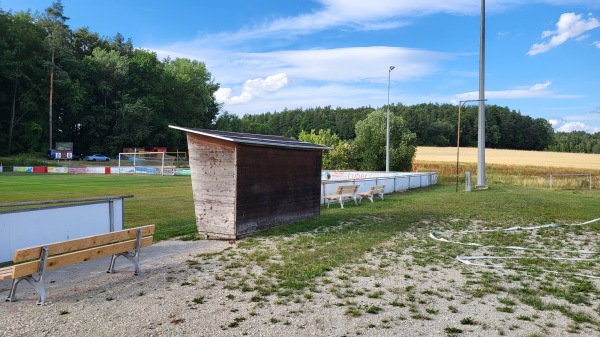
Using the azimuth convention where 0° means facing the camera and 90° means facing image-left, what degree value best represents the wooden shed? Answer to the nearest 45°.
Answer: approximately 135°

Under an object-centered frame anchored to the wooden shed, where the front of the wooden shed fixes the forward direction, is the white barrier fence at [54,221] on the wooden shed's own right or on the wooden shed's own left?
on the wooden shed's own left

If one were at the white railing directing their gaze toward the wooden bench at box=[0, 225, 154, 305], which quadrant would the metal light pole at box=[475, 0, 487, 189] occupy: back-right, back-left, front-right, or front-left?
back-left

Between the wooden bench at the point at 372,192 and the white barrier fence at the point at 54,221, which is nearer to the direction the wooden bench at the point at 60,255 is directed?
the white barrier fence

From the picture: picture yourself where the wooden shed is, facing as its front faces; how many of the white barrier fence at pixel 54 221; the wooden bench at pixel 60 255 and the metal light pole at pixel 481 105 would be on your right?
1

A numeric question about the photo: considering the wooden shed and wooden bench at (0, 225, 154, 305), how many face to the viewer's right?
0

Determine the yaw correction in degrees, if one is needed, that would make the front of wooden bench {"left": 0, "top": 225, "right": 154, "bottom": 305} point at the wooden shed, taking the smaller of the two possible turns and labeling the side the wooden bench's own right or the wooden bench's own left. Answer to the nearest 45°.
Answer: approximately 90° to the wooden bench's own right

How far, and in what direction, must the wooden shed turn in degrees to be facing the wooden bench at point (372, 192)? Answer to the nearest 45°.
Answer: approximately 90° to its right
